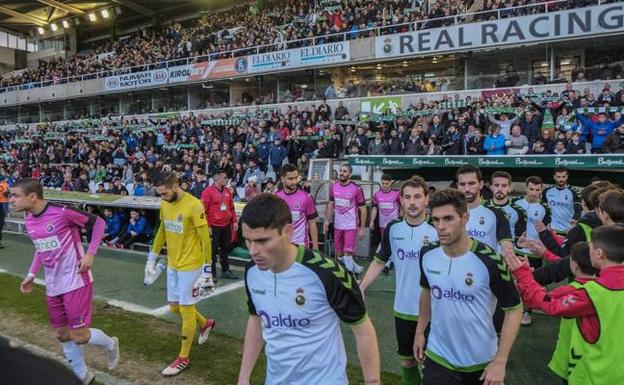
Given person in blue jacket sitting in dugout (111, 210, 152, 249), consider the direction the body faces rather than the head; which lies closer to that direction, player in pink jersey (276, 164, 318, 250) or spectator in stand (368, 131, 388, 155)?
the player in pink jersey

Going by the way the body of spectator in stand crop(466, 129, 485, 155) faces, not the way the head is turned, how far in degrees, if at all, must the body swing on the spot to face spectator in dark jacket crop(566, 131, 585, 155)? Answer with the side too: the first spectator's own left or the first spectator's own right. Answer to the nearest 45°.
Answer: approximately 135° to the first spectator's own left

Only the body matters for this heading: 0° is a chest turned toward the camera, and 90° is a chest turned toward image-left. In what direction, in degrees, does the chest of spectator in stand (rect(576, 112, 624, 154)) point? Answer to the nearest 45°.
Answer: approximately 0°

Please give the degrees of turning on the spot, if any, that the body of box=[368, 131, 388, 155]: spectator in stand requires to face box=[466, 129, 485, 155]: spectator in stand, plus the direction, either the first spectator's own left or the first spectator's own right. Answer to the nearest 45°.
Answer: approximately 45° to the first spectator's own left

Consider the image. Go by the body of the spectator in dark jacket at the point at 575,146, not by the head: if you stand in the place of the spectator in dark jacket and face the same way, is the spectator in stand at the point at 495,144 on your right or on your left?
on your right

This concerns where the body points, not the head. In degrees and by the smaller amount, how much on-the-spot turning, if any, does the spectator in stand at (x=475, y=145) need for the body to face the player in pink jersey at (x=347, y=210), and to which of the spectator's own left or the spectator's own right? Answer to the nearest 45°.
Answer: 0° — they already face them

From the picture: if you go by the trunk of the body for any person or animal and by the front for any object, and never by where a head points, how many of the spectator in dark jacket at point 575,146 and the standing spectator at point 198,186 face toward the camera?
2

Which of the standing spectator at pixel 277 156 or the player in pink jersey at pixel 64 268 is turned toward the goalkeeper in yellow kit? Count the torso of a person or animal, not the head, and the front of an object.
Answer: the standing spectator

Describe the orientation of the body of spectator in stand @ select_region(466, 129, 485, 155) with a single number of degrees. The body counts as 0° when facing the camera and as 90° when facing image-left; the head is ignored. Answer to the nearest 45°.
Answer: approximately 45°

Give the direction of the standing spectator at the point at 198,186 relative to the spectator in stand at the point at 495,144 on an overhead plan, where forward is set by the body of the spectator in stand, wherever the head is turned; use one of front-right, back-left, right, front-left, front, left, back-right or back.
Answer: right
